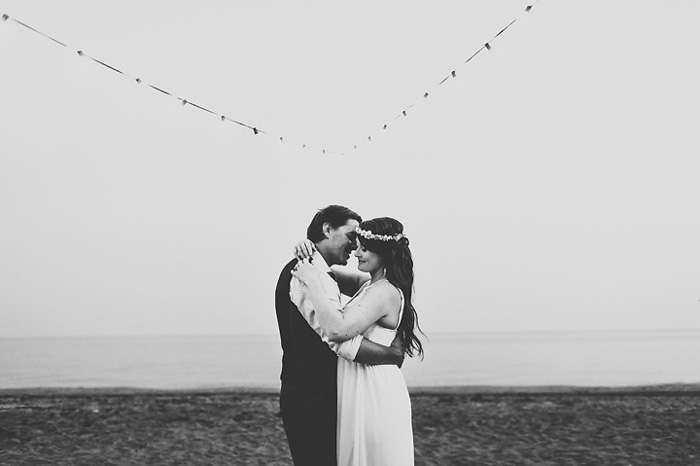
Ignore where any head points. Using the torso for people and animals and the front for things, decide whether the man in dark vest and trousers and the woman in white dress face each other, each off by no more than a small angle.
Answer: yes

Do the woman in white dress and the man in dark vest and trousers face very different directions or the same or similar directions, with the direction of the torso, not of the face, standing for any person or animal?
very different directions

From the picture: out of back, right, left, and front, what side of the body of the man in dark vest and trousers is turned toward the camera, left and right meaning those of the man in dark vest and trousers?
right

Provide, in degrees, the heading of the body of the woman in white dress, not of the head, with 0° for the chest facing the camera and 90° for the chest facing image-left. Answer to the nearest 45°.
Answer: approximately 90°
